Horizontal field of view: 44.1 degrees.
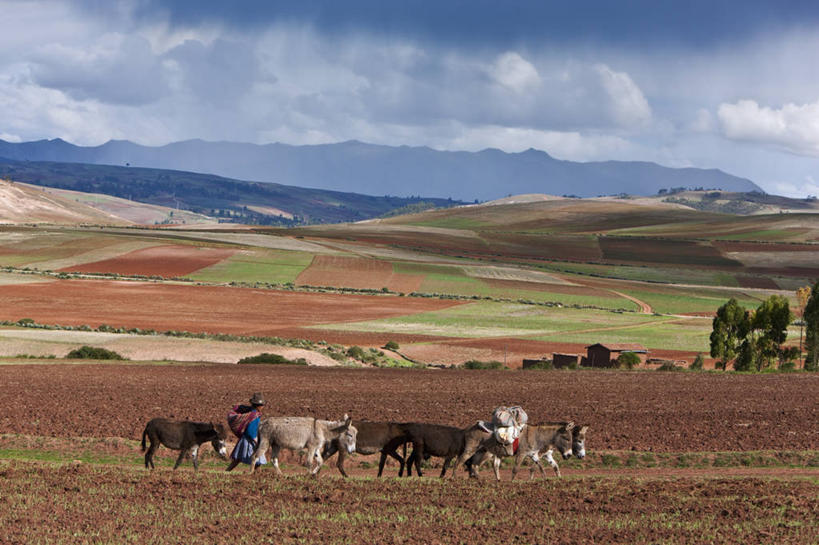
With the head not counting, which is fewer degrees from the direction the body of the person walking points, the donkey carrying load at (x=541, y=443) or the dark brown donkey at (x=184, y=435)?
the donkey carrying load

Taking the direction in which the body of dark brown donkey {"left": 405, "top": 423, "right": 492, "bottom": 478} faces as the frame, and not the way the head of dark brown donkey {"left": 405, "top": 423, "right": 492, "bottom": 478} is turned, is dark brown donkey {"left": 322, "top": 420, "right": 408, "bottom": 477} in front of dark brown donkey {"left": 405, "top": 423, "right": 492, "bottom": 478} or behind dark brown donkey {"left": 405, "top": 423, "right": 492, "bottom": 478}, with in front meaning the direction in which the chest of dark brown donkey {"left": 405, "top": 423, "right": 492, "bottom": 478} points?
behind

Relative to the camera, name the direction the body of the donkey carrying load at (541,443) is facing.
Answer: to the viewer's right

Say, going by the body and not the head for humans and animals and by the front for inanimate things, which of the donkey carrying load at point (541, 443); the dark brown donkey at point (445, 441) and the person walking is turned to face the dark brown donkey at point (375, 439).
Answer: the person walking

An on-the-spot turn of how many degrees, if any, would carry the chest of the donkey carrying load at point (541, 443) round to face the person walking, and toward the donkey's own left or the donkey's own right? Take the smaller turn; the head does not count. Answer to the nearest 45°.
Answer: approximately 180°

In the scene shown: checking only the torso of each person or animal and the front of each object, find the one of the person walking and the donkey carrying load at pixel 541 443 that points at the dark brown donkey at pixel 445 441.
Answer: the person walking

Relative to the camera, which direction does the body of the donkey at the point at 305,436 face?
to the viewer's right

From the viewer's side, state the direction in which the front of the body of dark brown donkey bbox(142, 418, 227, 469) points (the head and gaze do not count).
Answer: to the viewer's right

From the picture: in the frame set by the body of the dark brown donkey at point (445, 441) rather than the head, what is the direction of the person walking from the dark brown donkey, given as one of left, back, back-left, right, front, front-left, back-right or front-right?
back

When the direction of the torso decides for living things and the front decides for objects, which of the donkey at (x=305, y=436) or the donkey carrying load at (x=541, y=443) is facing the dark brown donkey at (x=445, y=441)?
the donkey at (x=305, y=436)

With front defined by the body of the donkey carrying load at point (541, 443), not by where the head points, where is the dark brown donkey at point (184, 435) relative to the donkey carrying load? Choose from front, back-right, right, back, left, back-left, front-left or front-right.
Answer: back

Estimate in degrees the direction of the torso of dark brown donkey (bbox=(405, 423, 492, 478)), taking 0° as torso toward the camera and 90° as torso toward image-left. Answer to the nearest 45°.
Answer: approximately 270°

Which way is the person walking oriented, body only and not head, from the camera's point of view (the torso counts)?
to the viewer's right

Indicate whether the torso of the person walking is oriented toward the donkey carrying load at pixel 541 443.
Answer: yes

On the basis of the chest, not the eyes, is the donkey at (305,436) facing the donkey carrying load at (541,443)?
yes

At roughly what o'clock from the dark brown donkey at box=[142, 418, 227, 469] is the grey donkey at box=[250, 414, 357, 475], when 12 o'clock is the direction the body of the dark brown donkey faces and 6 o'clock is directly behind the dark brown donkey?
The grey donkey is roughly at 1 o'clock from the dark brown donkey.
